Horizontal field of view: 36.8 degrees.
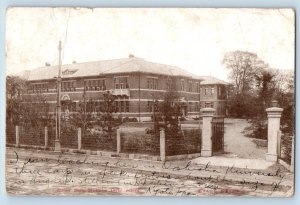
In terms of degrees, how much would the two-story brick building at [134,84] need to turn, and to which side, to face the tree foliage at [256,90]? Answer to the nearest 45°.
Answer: approximately 135° to its left

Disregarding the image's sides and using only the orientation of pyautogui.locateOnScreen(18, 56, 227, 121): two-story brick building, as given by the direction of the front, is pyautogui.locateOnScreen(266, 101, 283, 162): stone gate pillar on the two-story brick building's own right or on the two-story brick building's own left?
on the two-story brick building's own left

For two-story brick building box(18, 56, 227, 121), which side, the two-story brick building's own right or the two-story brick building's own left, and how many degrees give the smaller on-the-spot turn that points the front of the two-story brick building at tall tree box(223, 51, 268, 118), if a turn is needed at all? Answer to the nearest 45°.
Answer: approximately 135° to the two-story brick building's own left
